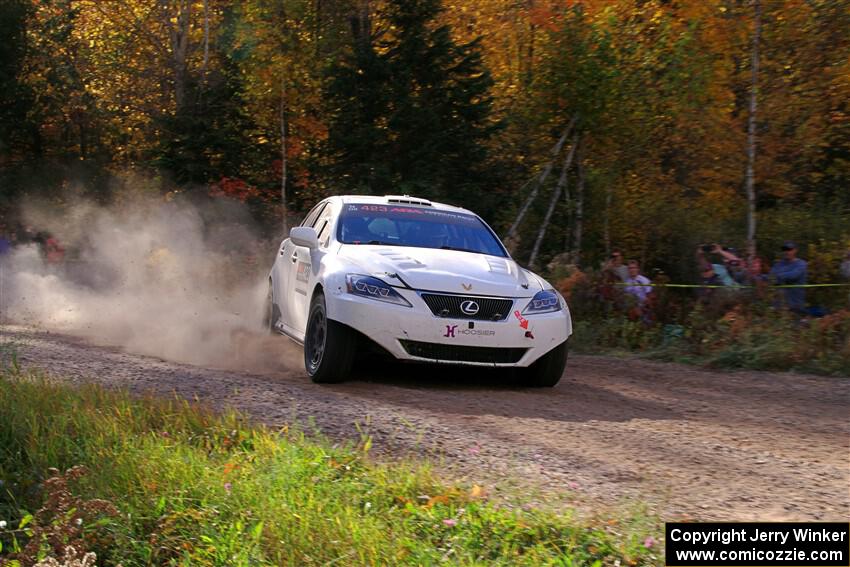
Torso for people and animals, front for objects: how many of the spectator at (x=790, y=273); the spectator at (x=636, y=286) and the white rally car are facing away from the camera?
0

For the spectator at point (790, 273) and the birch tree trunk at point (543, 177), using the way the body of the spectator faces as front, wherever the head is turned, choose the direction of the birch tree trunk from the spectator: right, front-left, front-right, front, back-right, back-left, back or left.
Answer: right

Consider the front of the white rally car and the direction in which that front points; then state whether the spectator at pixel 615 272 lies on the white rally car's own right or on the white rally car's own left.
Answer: on the white rally car's own left

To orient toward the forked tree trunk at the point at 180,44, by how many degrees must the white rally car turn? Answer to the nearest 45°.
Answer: approximately 135° to its left

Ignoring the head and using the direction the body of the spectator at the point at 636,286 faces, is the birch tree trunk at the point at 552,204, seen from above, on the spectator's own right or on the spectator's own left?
on the spectator's own right

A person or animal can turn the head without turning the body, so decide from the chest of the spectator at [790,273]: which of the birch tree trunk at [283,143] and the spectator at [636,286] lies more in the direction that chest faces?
the spectator

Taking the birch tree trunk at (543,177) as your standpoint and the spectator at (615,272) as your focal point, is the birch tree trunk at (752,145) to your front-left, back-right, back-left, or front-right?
front-left

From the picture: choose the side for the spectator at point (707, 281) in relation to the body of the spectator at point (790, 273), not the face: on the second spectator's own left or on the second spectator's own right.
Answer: on the second spectator's own right

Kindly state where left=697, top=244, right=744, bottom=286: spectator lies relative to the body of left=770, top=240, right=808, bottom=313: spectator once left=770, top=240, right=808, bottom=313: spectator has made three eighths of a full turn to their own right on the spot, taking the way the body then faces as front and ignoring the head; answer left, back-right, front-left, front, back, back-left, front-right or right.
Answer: front-left

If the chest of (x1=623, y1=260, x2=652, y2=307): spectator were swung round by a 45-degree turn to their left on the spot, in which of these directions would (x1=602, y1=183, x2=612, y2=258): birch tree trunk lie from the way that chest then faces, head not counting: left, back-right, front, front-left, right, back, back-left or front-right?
back

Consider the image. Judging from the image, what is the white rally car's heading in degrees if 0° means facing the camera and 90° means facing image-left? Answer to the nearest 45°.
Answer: approximately 315°

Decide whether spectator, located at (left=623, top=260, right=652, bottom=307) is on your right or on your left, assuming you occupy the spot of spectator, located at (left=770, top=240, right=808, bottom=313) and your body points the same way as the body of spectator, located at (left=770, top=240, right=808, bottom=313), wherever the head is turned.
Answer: on your right

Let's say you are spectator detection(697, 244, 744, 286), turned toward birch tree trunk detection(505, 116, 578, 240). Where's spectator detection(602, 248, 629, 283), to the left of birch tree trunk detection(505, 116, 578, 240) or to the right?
left

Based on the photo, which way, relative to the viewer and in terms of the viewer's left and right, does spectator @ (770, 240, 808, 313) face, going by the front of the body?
facing the viewer and to the left of the viewer

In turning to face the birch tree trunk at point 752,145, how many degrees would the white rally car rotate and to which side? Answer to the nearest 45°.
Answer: approximately 90° to its left
